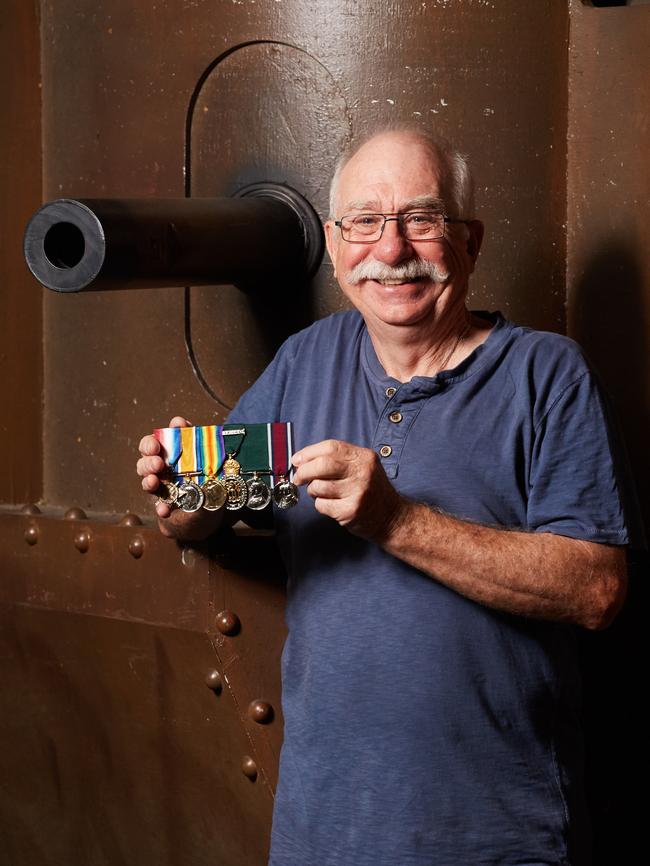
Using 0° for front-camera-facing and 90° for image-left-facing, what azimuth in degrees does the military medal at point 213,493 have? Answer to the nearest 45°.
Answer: approximately 0°

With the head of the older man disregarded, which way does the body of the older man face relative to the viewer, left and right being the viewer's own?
facing the viewer and to the left of the viewer
